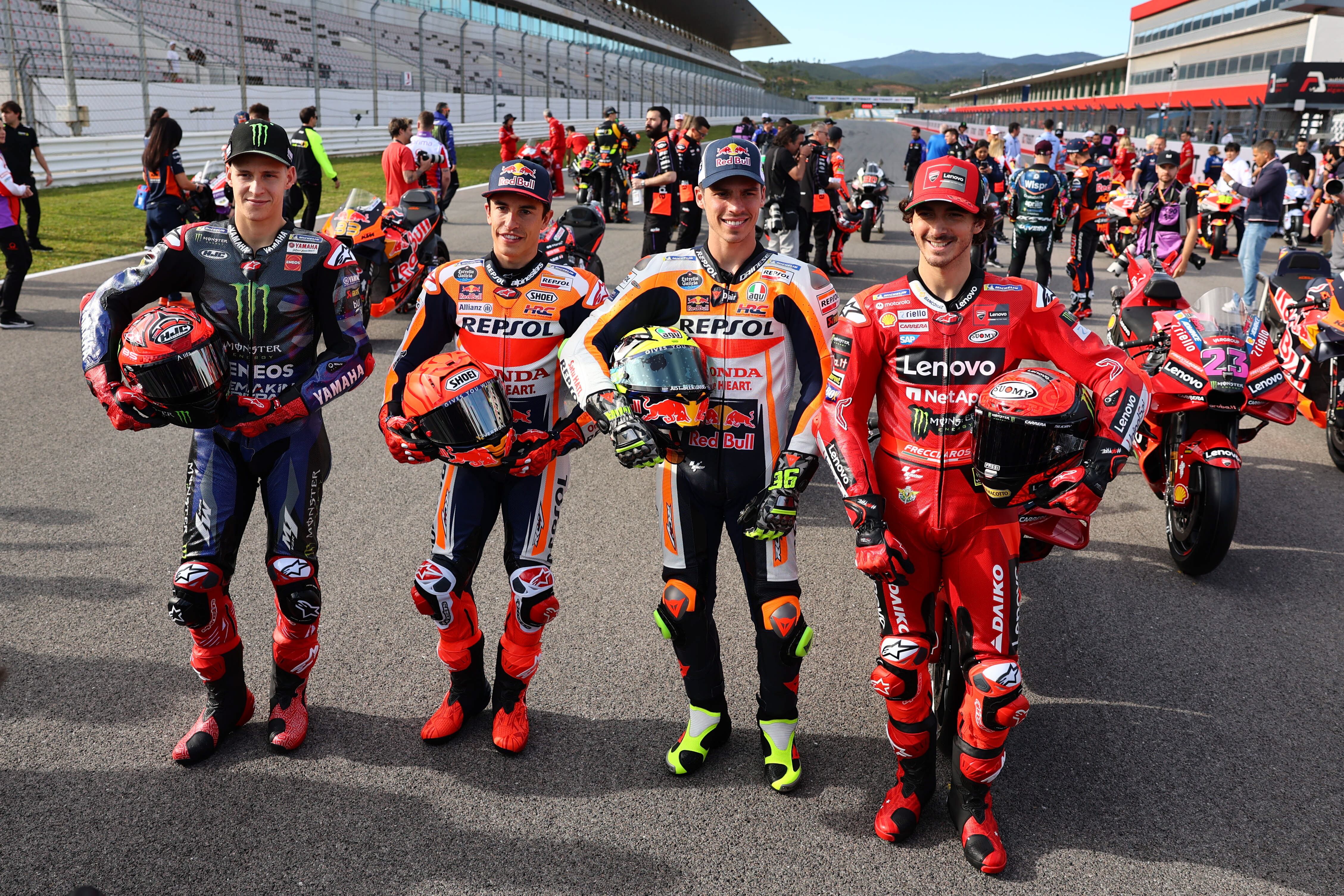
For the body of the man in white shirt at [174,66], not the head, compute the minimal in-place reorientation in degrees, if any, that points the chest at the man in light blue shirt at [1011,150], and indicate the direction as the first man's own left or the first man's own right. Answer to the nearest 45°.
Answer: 0° — they already face them

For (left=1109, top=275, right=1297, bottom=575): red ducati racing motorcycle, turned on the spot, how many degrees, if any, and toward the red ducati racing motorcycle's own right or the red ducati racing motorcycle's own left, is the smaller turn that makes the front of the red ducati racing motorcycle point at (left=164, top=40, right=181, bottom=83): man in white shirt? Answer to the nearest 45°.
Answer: approximately 180°

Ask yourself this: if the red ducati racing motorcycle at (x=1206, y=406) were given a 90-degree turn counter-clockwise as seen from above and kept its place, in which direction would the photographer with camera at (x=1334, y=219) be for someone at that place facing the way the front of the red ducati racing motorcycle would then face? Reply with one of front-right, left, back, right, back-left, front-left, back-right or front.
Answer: front-left

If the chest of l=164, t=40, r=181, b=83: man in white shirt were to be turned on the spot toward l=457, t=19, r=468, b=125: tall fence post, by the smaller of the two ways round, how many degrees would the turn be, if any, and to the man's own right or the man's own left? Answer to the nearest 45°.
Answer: approximately 90° to the man's own left

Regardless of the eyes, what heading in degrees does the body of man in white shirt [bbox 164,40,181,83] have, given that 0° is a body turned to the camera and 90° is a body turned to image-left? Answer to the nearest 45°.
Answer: approximately 315°

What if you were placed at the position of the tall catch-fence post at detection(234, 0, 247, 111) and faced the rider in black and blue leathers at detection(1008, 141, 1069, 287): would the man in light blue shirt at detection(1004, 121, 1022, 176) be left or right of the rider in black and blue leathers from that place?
left

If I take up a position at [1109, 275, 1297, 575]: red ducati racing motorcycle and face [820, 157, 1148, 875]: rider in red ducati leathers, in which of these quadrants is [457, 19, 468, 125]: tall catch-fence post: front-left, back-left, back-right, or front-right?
back-right

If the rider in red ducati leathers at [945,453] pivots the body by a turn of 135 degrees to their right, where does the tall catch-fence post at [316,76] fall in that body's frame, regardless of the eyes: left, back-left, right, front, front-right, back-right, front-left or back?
front

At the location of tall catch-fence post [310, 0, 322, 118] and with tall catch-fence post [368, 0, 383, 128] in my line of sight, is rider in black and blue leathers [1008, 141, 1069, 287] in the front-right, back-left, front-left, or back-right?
back-right
